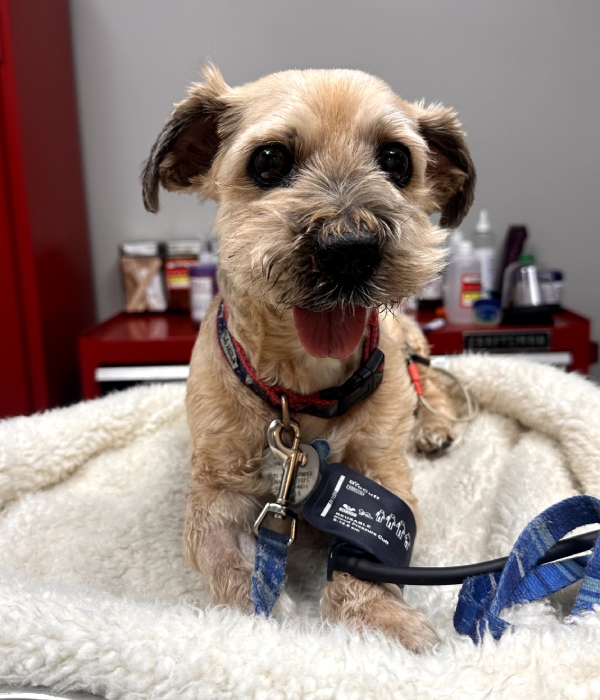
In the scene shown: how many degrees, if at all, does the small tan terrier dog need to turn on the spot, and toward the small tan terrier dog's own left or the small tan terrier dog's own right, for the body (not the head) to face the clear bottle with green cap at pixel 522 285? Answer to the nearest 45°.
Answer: approximately 135° to the small tan terrier dog's own left

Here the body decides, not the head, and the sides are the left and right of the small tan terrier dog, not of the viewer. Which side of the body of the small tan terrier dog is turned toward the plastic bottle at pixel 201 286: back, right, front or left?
back

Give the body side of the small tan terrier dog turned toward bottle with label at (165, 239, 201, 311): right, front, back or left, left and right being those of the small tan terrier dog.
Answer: back

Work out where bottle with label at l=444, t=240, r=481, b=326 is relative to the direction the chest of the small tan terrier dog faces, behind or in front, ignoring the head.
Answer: behind

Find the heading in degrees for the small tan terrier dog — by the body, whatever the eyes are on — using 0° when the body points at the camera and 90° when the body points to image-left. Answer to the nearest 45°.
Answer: approximately 0°

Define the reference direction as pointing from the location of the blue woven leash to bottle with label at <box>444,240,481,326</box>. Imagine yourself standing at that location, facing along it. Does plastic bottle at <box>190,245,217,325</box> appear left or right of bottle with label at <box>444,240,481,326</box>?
left
